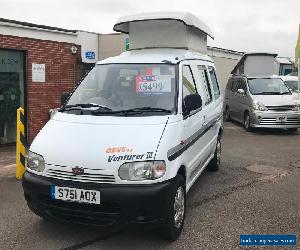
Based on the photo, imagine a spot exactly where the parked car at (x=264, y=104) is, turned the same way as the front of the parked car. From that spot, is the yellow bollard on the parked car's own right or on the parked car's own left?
on the parked car's own right

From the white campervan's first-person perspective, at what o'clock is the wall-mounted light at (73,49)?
The wall-mounted light is roughly at 4 o'clock from the white campervan.

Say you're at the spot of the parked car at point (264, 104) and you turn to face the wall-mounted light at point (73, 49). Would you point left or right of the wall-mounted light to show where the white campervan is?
left

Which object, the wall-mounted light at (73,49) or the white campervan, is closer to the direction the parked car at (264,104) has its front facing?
the white campervan

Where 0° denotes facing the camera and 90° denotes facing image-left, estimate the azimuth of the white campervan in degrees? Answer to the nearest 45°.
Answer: approximately 45°

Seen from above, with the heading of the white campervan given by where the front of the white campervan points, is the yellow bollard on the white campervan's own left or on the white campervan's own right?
on the white campervan's own right

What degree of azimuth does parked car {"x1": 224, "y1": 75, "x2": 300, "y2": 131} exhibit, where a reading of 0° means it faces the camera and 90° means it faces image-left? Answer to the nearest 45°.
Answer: approximately 315°

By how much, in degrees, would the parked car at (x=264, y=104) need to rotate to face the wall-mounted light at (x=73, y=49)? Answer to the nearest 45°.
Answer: approximately 90° to its right
